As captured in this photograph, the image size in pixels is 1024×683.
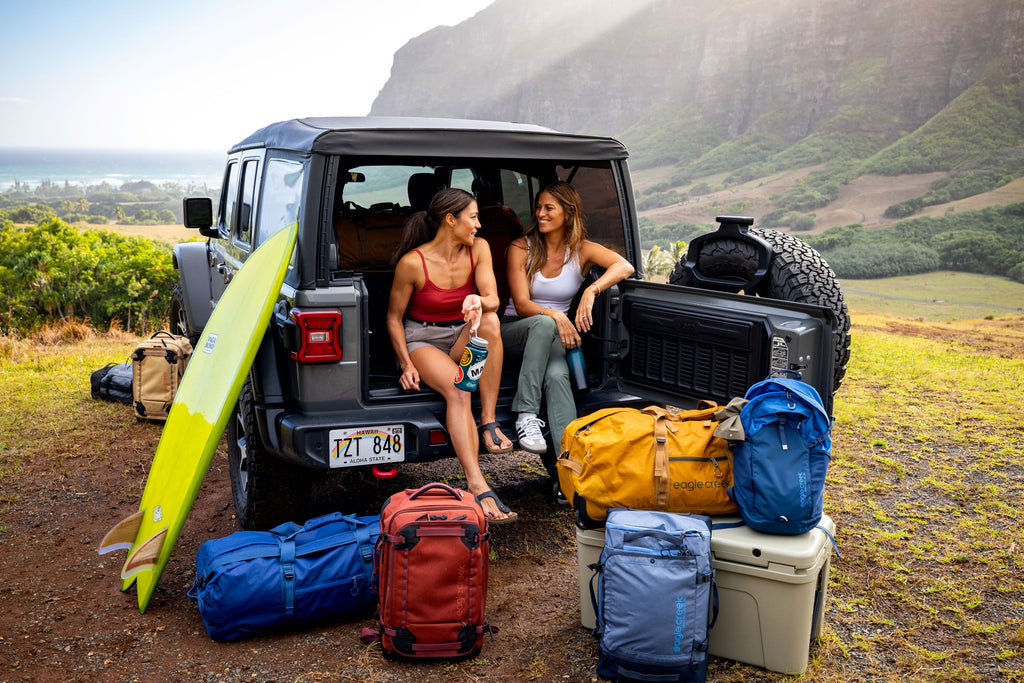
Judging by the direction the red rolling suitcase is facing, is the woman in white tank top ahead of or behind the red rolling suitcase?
behind

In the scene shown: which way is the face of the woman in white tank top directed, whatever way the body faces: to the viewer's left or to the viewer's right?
to the viewer's left

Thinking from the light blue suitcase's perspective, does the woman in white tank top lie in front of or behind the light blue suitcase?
behind

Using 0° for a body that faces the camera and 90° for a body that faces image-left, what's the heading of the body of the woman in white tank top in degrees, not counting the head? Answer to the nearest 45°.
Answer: approximately 0°

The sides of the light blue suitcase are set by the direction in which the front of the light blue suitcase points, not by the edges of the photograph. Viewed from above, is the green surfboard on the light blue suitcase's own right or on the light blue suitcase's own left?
on the light blue suitcase's own right

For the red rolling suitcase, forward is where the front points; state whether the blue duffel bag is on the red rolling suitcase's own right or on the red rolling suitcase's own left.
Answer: on the red rolling suitcase's own right

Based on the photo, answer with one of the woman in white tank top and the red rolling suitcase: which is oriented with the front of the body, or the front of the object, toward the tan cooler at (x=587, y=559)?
the woman in white tank top

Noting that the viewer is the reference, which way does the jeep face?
facing away from the viewer and to the left of the viewer

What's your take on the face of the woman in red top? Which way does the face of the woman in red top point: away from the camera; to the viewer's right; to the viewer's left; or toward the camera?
to the viewer's right

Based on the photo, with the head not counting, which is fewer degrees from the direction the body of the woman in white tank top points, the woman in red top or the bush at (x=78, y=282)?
the woman in red top
